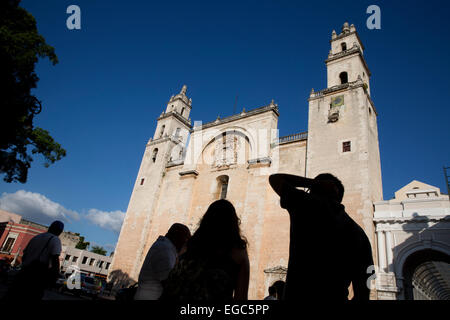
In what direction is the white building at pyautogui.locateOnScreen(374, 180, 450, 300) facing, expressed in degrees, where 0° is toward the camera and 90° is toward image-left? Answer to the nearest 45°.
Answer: approximately 0°

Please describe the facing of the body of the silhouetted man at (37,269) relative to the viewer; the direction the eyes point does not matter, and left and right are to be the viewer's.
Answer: facing away from the viewer and to the right of the viewer

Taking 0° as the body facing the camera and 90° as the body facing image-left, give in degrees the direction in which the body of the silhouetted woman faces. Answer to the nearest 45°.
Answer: approximately 180°

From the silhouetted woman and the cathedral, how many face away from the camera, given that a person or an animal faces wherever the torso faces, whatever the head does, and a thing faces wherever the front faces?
1
